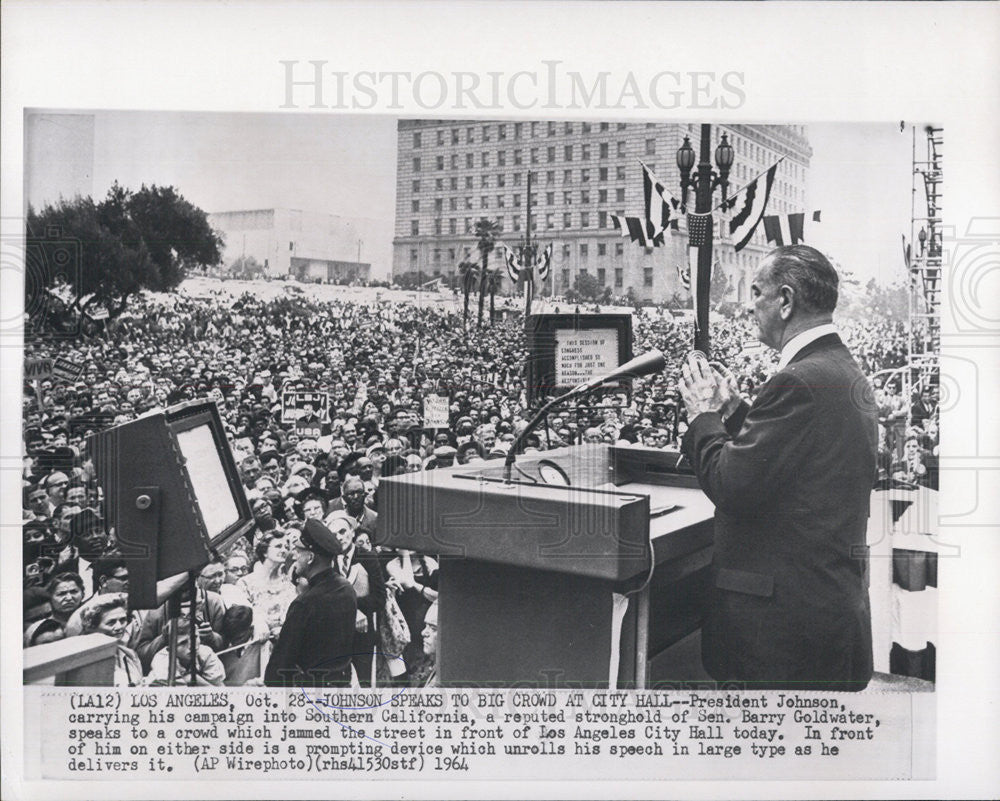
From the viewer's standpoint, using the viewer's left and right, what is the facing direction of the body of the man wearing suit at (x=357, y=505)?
facing the viewer

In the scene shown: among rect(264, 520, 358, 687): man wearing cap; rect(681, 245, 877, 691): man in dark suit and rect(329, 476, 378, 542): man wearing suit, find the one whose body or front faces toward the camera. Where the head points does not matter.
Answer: rect(329, 476, 378, 542): man wearing suit

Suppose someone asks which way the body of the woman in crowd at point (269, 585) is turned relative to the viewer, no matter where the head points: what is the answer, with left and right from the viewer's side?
facing the viewer and to the right of the viewer

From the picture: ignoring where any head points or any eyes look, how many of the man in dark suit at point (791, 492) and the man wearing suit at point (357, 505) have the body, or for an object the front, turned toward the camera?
1

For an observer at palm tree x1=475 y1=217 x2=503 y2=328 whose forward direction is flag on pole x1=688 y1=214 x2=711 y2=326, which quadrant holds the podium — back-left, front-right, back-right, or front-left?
front-right

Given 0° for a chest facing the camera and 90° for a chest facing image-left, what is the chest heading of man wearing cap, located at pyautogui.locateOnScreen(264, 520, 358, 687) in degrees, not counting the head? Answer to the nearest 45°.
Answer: approximately 135°

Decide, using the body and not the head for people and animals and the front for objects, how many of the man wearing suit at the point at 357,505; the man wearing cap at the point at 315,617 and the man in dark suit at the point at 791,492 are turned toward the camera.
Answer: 1

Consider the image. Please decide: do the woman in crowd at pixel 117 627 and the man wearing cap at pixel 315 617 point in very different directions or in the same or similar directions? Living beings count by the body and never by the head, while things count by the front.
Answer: very different directions

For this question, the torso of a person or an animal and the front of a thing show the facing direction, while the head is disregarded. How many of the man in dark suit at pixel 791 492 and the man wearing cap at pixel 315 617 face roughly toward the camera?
0

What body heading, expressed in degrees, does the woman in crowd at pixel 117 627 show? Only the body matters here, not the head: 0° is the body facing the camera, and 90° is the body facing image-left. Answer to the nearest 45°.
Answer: approximately 315°
